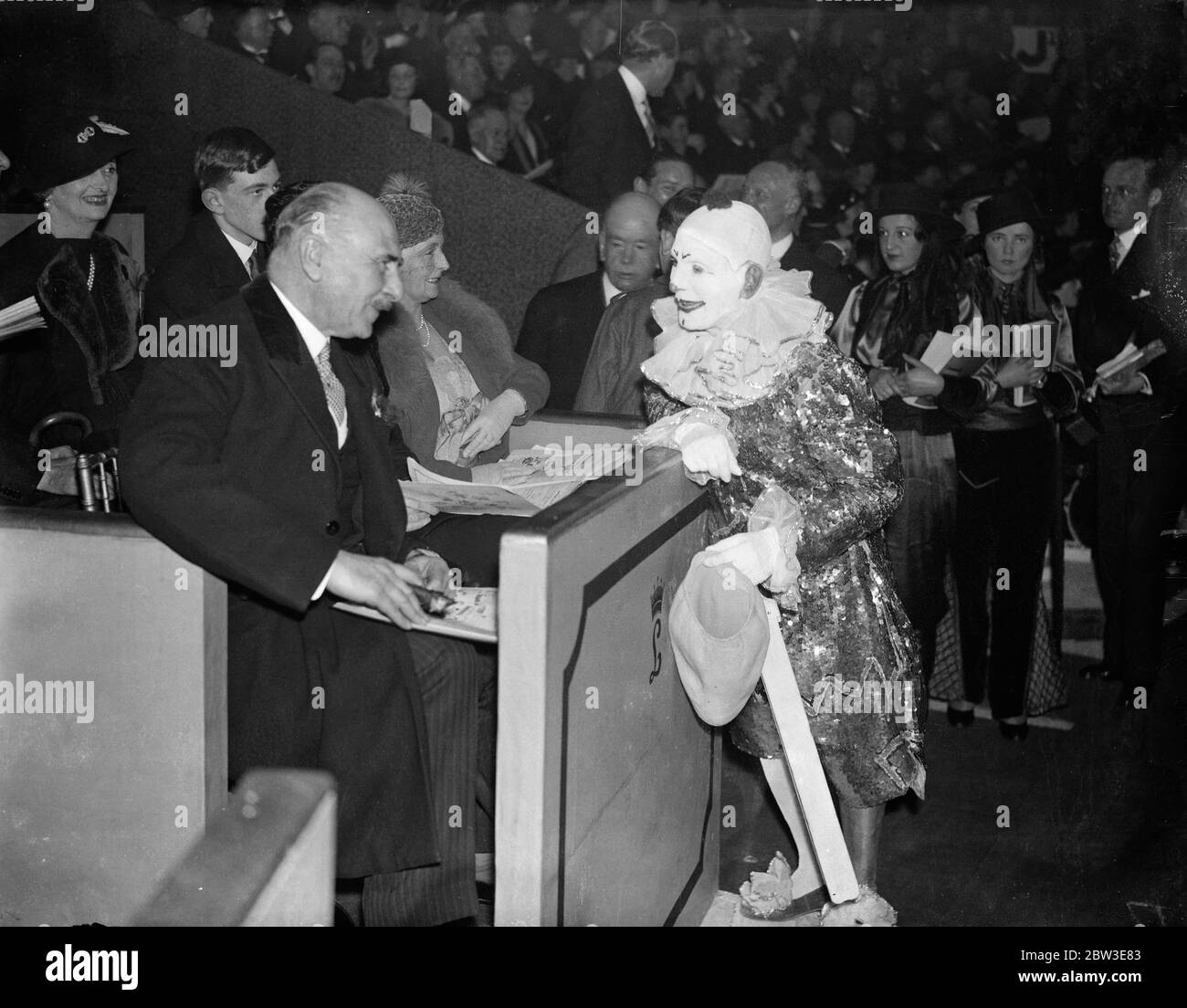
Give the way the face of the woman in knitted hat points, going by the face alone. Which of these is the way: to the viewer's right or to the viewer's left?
to the viewer's right

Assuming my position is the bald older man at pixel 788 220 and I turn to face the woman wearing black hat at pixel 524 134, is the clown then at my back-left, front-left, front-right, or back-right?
back-left

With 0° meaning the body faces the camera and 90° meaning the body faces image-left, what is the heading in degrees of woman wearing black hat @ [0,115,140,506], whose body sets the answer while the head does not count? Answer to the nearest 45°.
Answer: approximately 315°

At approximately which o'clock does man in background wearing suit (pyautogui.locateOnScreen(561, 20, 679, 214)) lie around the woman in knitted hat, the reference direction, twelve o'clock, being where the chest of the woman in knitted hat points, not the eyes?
The man in background wearing suit is roughly at 8 o'clock from the woman in knitted hat.

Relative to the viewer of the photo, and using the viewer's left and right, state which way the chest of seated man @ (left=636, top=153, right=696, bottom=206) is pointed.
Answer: facing the viewer and to the right of the viewer

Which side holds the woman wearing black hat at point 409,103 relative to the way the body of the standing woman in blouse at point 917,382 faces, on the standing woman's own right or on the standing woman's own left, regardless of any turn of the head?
on the standing woman's own right

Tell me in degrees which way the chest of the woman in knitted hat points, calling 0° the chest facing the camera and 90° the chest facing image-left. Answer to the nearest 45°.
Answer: approximately 315°

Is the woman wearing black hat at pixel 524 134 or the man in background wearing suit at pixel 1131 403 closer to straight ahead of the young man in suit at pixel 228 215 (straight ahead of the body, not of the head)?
the man in background wearing suit

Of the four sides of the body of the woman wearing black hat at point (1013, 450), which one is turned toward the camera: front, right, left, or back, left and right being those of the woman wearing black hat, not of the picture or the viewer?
front

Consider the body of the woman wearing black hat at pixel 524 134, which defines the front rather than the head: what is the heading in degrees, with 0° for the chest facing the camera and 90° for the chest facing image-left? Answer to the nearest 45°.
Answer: approximately 315°

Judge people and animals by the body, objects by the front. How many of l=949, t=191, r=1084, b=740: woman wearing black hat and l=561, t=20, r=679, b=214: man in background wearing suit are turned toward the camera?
1
